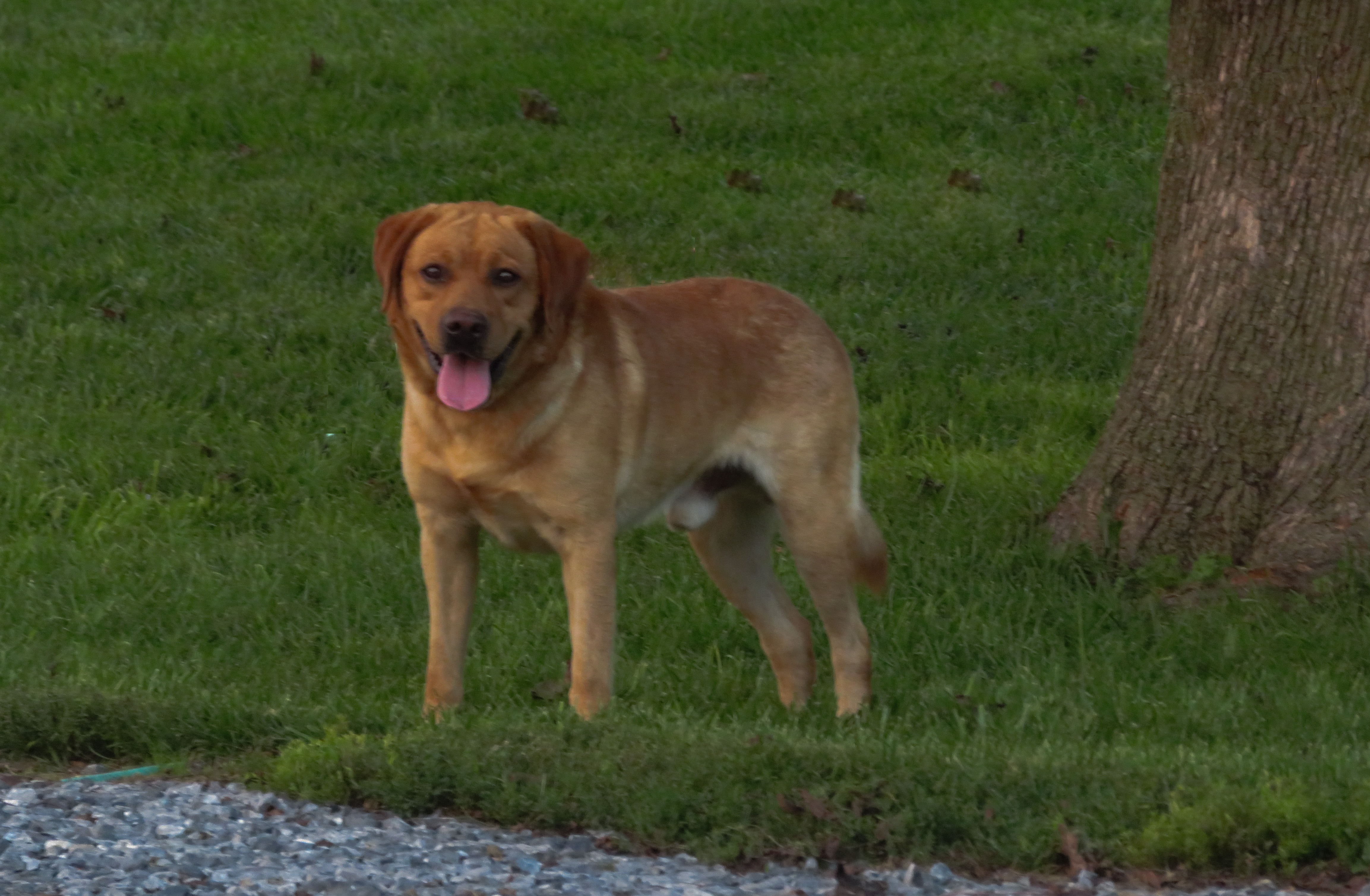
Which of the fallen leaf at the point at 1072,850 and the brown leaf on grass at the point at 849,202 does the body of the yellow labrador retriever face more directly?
the fallen leaf

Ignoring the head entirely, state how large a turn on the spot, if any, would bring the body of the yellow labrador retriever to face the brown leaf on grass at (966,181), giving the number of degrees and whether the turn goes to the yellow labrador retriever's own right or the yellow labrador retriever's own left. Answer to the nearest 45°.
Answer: approximately 135° to the yellow labrador retriever's own right

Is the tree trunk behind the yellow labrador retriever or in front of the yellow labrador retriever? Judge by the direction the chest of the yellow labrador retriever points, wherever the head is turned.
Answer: behind

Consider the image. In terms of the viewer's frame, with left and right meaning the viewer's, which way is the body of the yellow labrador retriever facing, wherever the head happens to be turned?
facing the viewer and to the left of the viewer

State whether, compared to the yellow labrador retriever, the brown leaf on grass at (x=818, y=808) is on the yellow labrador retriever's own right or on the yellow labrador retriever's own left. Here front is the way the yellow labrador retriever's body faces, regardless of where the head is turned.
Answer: on the yellow labrador retriever's own left

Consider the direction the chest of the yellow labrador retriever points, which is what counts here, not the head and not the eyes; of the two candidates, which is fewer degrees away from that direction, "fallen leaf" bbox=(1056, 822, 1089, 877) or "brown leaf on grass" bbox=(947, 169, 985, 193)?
the fallen leaf

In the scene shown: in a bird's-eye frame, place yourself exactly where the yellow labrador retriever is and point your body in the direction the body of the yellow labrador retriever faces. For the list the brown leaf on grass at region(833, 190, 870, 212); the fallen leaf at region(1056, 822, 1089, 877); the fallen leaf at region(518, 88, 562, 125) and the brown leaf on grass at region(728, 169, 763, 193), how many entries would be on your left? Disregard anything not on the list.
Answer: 1

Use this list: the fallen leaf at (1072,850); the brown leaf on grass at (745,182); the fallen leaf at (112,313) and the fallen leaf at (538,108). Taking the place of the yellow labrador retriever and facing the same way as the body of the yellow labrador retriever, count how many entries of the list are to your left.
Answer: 1

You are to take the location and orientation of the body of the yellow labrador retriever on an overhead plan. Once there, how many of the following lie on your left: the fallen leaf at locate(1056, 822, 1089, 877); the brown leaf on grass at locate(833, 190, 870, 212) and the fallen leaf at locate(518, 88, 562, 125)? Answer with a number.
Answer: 1

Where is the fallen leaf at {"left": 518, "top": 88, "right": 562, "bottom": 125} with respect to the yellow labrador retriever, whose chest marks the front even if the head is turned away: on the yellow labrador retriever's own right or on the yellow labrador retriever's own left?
on the yellow labrador retriever's own right

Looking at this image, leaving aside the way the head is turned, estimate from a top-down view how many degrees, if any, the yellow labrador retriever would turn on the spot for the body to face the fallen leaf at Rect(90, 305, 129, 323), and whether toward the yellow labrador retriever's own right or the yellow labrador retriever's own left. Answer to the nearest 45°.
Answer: approximately 90° to the yellow labrador retriever's own right

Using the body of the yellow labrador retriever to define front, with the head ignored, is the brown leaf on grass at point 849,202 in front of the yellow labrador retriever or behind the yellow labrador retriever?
behind

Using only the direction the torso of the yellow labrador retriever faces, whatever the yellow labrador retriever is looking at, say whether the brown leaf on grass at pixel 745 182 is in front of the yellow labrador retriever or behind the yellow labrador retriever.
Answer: behind
